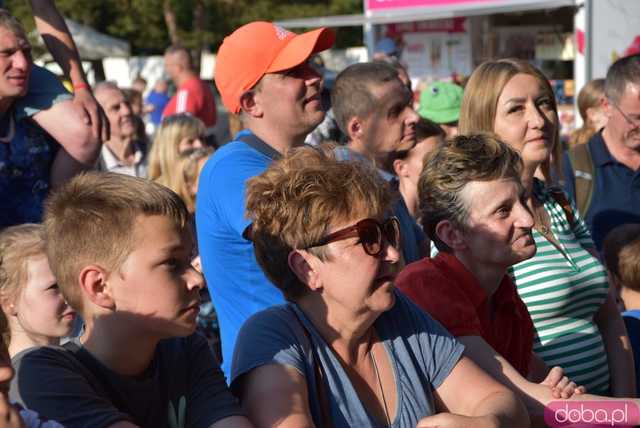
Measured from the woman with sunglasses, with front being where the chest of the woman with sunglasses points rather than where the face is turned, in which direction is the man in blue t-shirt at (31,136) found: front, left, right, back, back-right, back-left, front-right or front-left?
back

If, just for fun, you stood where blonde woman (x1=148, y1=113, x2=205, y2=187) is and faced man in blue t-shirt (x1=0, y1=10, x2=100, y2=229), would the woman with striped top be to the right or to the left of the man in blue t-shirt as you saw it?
left

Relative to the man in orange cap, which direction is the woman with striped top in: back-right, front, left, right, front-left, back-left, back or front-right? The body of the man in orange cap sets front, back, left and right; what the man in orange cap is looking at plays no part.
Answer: front

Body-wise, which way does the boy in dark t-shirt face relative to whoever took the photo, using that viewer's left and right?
facing the viewer and to the right of the viewer

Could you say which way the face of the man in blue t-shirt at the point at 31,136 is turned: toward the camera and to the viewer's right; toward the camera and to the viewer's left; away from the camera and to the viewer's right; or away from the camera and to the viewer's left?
toward the camera and to the viewer's right

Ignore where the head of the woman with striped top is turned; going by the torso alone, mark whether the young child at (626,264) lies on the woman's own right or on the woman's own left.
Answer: on the woman's own left

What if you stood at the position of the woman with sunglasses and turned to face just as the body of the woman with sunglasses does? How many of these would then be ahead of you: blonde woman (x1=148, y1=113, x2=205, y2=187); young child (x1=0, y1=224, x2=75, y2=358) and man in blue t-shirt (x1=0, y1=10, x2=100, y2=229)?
0

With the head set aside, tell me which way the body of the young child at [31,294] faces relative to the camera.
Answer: to the viewer's right

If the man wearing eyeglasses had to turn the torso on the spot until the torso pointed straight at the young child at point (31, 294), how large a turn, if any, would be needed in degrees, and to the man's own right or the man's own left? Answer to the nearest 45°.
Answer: approximately 90° to the man's own right

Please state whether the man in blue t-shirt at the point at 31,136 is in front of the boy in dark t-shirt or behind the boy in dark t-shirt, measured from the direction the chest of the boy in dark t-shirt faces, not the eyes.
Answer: behind
